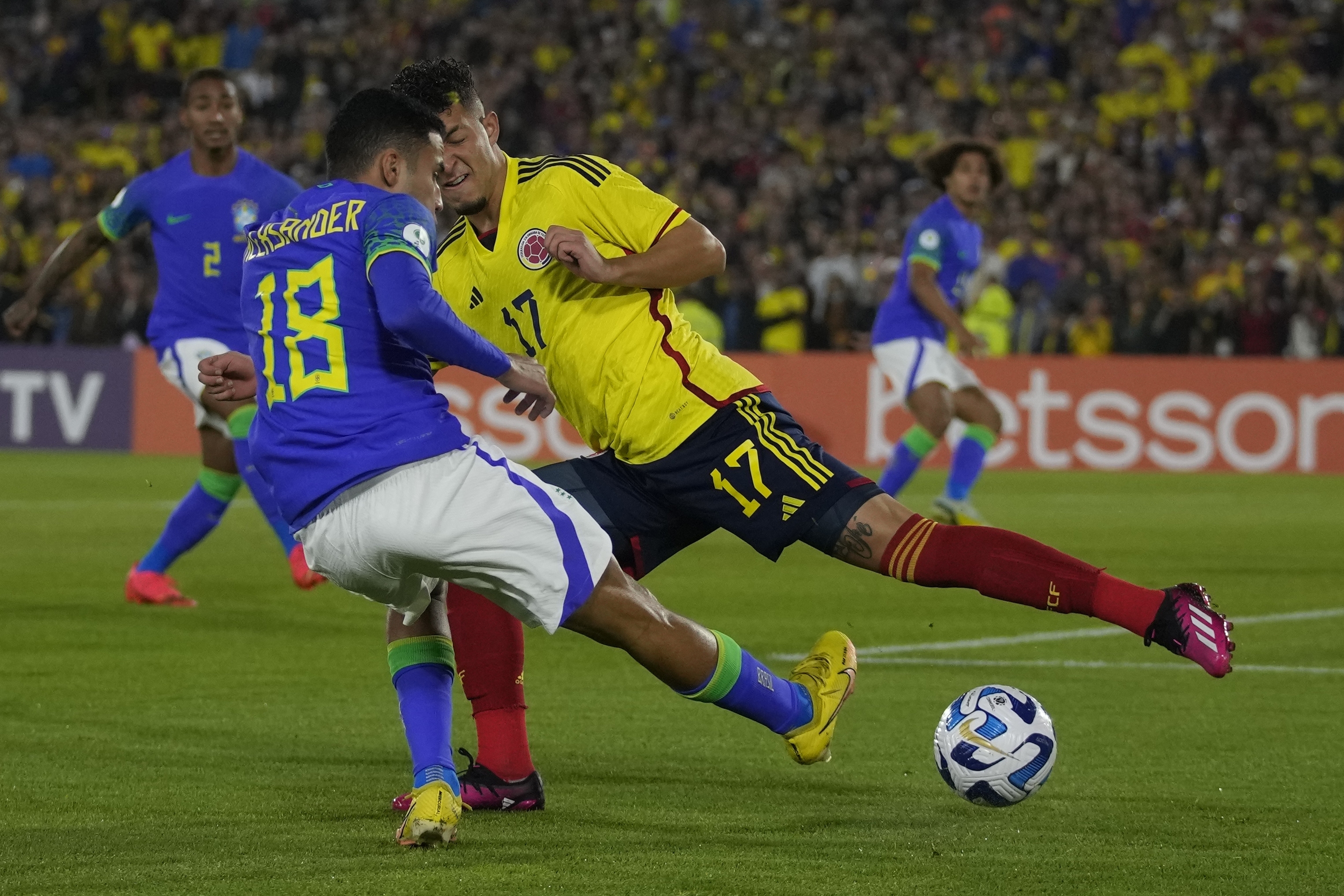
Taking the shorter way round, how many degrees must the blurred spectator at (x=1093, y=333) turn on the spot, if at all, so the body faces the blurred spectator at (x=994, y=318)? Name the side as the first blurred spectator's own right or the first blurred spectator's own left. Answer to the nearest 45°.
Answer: approximately 90° to the first blurred spectator's own right

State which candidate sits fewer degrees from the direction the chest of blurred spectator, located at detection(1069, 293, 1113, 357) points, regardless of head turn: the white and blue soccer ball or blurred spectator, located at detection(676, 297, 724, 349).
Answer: the white and blue soccer ball

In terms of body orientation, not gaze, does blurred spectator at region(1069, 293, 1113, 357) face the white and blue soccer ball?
yes

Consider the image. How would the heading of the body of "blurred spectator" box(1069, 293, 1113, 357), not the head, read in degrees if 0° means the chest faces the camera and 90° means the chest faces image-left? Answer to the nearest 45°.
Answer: approximately 0°

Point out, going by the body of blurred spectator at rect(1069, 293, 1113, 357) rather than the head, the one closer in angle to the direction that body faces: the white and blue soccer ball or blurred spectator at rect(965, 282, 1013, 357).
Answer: the white and blue soccer ball

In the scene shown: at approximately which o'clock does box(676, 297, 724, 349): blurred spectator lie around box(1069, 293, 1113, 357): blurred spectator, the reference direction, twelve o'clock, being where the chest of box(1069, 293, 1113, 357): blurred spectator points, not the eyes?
box(676, 297, 724, 349): blurred spectator is roughly at 3 o'clock from box(1069, 293, 1113, 357): blurred spectator.
